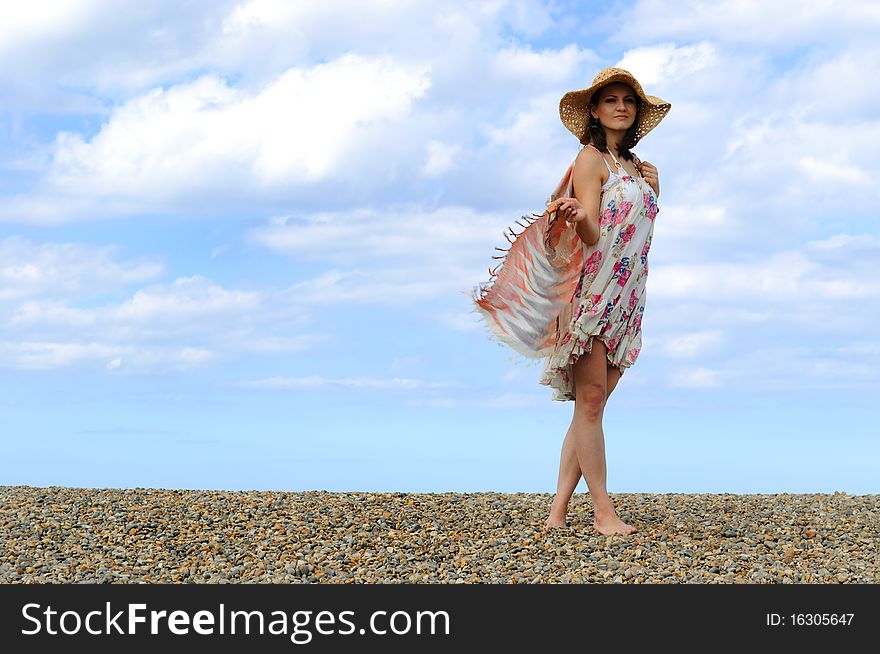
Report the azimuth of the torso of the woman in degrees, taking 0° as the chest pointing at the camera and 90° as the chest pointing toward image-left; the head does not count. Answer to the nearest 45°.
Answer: approximately 315°
